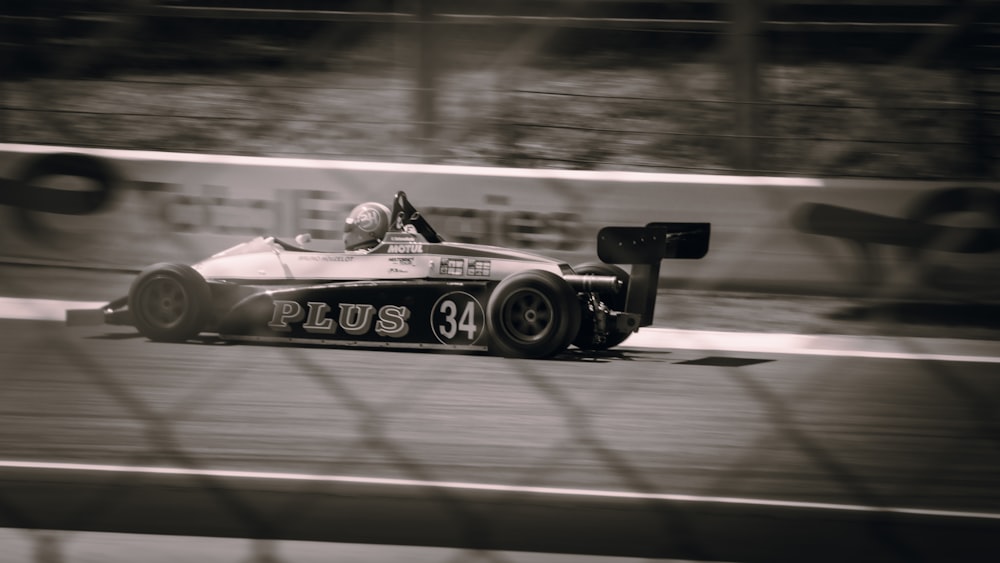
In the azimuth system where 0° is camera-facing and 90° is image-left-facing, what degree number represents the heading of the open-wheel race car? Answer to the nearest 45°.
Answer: approximately 90°
